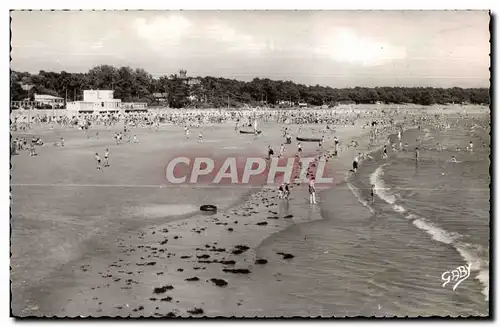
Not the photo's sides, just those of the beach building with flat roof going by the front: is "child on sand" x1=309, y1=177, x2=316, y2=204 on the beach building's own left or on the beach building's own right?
on the beach building's own left

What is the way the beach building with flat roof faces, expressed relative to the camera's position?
facing the viewer
